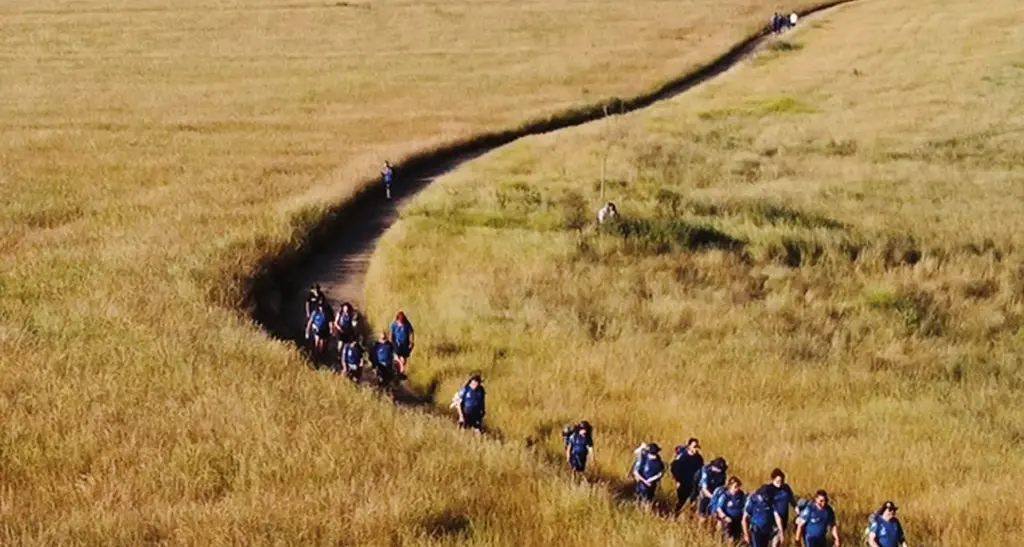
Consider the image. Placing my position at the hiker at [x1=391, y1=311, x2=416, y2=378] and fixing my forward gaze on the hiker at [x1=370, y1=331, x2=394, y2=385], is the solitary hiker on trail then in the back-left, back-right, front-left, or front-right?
back-right

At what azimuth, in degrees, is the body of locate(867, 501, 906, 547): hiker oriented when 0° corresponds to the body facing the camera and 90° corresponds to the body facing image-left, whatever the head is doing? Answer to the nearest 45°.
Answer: approximately 315°

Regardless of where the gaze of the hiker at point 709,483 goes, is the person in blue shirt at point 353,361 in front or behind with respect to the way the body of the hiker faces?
behind

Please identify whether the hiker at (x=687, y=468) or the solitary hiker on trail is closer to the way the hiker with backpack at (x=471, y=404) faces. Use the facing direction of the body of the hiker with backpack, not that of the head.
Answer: the hiker

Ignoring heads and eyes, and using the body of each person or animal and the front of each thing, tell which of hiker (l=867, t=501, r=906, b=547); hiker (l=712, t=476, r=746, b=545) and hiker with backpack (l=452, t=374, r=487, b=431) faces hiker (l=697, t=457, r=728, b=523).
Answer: the hiker with backpack

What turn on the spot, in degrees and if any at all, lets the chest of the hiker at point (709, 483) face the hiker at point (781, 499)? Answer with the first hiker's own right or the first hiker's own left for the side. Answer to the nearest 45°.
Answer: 0° — they already face them

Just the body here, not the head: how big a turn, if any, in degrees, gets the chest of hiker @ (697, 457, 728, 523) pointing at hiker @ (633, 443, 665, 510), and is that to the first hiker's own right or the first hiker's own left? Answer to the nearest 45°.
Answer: approximately 135° to the first hiker's own right

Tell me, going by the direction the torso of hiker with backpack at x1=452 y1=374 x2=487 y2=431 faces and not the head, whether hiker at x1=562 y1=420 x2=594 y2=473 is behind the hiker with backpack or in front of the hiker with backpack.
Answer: in front

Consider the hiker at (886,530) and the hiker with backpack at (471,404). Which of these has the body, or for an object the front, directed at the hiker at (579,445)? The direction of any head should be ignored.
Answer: the hiker with backpack

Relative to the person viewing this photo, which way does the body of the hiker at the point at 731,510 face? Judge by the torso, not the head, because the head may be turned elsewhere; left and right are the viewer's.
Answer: facing the viewer and to the right of the viewer

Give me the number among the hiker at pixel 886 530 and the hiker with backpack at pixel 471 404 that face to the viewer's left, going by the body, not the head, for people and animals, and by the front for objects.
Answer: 0

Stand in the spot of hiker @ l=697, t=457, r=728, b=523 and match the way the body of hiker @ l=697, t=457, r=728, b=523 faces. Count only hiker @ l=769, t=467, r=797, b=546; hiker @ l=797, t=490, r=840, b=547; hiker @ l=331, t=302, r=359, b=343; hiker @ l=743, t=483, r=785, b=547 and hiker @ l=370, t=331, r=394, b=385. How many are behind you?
2
